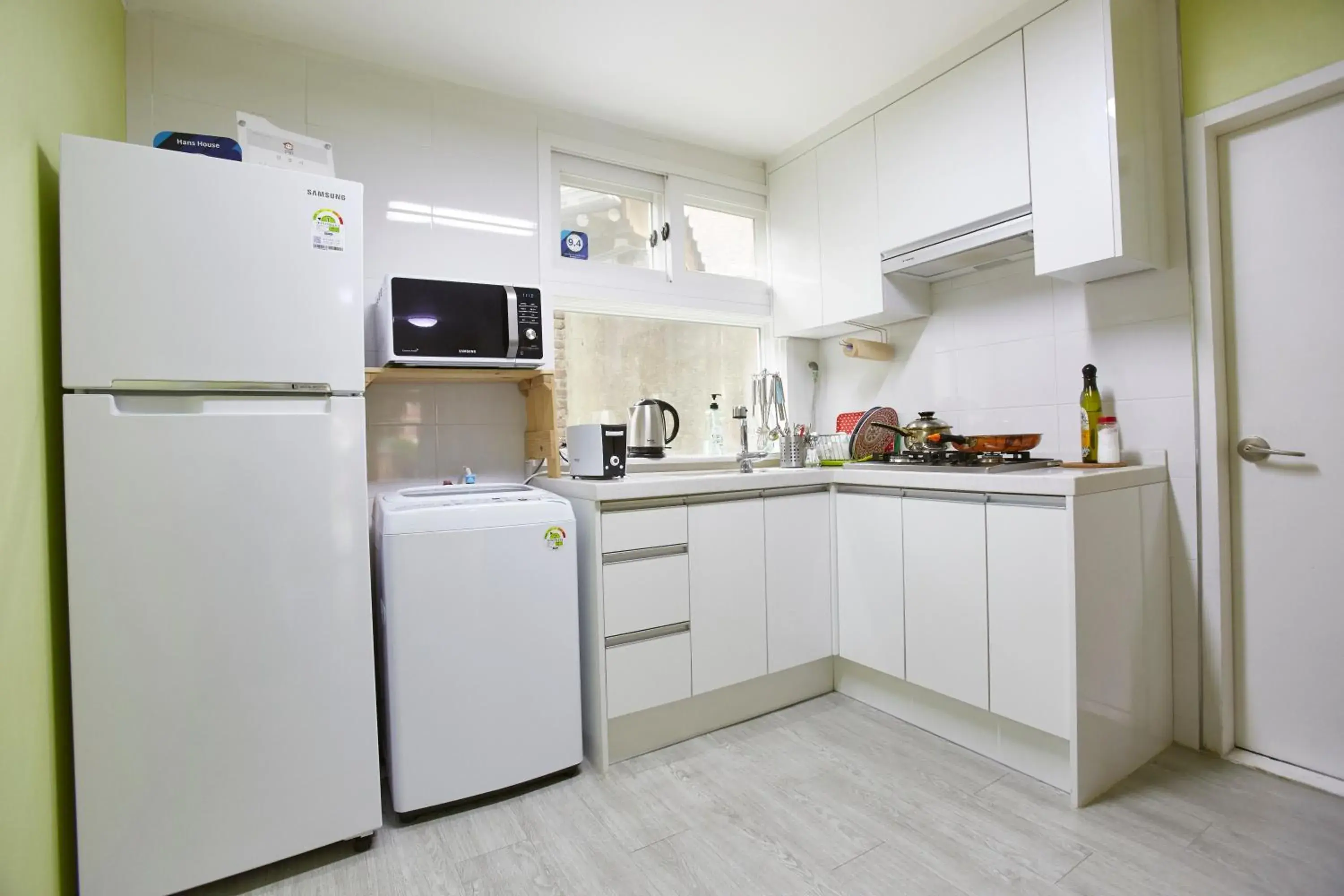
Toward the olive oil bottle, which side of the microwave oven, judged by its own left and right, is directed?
left

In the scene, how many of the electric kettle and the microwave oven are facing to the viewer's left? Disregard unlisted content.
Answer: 1

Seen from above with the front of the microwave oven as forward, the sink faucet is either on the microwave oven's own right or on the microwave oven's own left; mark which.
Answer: on the microwave oven's own left

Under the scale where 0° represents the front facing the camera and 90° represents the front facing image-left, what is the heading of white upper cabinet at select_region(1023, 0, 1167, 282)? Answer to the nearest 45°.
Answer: approximately 45°

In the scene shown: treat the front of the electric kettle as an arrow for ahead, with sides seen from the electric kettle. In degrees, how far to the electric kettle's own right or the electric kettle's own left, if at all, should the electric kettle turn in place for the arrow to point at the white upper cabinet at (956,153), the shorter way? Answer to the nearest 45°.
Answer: approximately 180°

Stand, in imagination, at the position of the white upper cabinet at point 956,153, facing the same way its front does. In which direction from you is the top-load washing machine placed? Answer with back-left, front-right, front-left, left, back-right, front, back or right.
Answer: front

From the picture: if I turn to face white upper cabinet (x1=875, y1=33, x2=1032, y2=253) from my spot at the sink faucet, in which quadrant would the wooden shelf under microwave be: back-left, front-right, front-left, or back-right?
back-right

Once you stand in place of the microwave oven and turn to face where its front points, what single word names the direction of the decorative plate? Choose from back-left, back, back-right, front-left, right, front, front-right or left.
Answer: left

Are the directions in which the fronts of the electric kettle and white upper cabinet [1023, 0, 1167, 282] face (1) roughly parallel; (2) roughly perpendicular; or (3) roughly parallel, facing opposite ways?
roughly parallel

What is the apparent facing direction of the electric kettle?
to the viewer's left

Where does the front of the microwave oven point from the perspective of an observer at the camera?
facing the viewer

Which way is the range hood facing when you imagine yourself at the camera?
facing the viewer and to the left of the viewer
